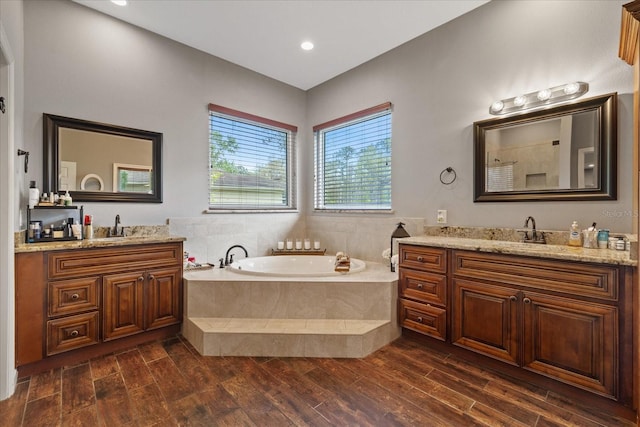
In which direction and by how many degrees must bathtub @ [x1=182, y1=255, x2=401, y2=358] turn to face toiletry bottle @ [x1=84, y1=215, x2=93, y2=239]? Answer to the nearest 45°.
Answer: approximately 90° to its right

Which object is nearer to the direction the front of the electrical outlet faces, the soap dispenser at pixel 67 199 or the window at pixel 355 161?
the soap dispenser

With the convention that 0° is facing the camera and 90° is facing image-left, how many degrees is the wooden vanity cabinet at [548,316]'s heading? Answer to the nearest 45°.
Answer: approximately 45°

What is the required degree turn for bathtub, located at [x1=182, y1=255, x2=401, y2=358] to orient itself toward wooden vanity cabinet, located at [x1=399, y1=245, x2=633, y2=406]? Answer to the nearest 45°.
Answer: approximately 45° to its left

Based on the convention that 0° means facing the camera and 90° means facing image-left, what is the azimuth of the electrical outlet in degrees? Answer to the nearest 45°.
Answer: approximately 0°

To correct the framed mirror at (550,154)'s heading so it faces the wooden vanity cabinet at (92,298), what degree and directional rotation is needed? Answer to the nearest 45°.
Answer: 0° — it already faces it
